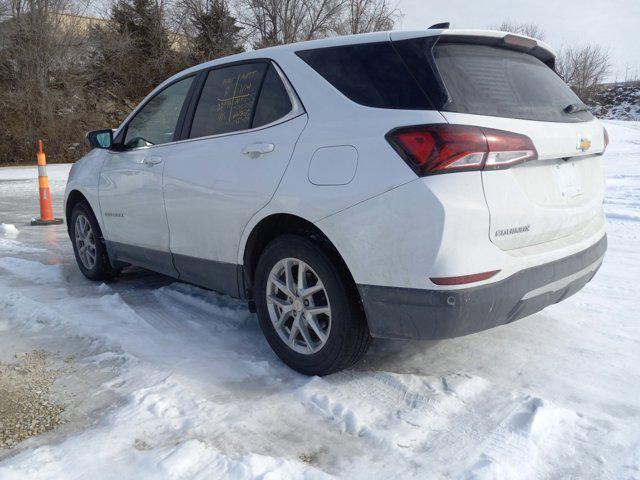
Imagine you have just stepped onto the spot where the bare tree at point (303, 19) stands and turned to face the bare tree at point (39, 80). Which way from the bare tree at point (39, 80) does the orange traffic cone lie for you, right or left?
left

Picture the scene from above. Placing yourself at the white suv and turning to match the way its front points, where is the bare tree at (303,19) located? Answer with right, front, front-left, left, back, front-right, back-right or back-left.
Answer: front-right

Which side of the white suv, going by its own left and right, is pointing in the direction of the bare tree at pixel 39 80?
front

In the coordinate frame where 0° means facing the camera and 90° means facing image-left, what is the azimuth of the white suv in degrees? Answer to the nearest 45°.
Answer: approximately 135°

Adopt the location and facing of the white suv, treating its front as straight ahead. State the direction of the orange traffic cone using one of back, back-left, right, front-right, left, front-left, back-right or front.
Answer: front

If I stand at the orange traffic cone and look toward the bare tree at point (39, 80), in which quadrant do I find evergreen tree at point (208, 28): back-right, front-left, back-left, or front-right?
front-right
